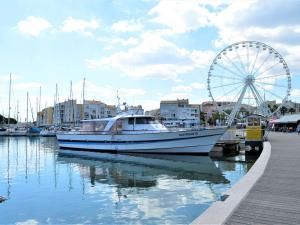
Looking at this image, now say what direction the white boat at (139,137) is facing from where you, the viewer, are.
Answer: facing to the right of the viewer

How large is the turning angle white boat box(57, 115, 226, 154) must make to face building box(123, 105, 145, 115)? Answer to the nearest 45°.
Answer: approximately 90° to its left
